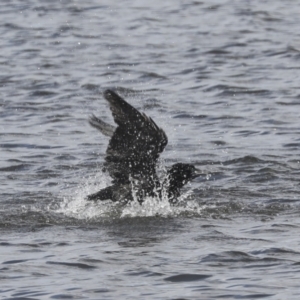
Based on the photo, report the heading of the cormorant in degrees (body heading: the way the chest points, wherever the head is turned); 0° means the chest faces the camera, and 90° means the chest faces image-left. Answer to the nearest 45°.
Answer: approximately 270°
